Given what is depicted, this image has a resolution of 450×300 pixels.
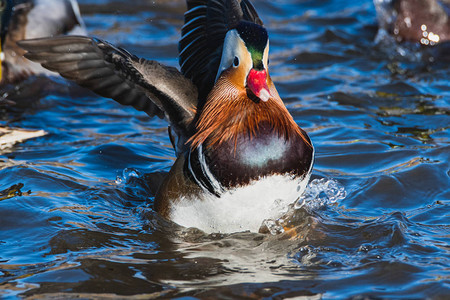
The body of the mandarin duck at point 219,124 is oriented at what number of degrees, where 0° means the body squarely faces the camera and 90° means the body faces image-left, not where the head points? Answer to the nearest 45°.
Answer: approximately 315°

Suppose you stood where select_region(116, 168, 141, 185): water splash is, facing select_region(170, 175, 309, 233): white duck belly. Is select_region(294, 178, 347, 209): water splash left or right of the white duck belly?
left

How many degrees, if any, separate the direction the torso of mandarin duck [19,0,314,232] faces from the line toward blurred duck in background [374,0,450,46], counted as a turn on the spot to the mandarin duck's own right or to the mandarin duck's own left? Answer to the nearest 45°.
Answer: approximately 90° to the mandarin duck's own left

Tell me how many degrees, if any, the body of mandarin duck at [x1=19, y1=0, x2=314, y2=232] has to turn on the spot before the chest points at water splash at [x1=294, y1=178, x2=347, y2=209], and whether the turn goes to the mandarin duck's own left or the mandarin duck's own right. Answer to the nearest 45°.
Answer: approximately 90° to the mandarin duck's own left

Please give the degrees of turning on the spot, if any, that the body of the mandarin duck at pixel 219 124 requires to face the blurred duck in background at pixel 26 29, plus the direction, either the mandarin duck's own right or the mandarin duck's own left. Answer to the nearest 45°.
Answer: approximately 180°
